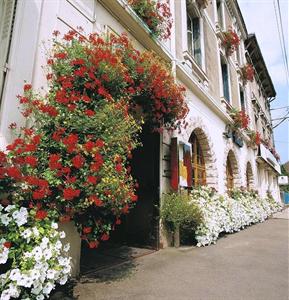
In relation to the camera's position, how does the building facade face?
facing the viewer and to the right of the viewer

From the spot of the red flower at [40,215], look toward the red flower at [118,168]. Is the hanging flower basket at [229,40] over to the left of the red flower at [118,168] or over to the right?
left

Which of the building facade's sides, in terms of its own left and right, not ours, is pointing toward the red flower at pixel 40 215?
right
